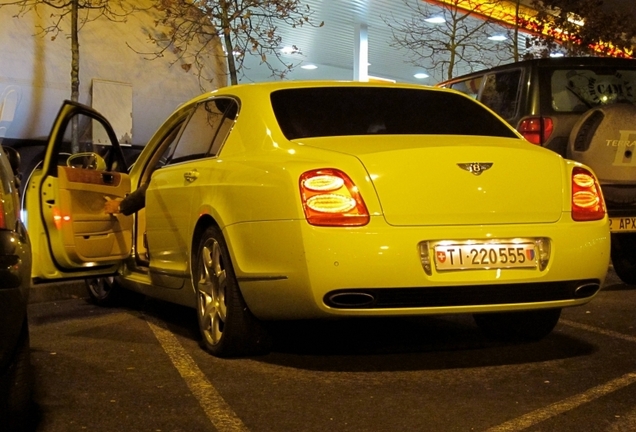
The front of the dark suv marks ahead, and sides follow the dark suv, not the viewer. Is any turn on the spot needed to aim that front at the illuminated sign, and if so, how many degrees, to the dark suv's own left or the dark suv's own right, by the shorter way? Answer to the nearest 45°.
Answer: approximately 45° to the dark suv's own right

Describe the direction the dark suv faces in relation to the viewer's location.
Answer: facing away from the viewer and to the left of the viewer

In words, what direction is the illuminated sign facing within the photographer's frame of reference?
facing the viewer and to the right of the viewer

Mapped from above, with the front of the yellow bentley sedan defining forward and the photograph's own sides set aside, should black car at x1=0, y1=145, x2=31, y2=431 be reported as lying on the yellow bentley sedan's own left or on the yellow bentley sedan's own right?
on the yellow bentley sedan's own left

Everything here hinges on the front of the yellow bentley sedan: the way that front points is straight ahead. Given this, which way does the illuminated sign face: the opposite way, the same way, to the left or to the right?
the opposite way

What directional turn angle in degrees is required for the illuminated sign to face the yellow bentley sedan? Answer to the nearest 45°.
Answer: approximately 45° to its right

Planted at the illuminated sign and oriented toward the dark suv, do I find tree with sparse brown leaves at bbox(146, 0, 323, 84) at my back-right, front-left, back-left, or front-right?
front-right

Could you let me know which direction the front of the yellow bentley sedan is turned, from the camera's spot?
facing away from the viewer and to the left of the viewer

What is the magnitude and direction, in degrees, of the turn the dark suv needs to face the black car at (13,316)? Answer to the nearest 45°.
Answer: approximately 90° to its left

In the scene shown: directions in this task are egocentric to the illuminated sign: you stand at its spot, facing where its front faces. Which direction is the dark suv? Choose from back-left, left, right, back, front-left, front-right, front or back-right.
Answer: front-right

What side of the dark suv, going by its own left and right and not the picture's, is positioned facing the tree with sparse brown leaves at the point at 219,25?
front

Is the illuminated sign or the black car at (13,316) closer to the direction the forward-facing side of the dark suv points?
the illuminated sign

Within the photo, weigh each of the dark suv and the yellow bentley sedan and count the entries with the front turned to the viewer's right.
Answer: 0

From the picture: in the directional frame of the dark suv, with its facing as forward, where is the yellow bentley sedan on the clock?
The yellow bentley sedan is roughly at 8 o'clock from the dark suv.

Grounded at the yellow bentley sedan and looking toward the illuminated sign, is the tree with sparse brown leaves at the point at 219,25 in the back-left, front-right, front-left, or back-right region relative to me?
front-left

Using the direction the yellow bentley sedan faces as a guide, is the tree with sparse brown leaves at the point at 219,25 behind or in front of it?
in front

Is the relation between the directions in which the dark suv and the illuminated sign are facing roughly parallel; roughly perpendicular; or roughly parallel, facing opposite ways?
roughly parallel, facing opposite ways
